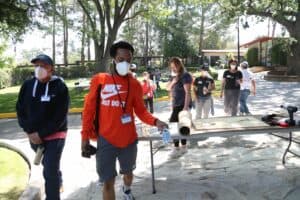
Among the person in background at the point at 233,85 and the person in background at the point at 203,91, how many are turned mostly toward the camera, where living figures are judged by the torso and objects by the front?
2

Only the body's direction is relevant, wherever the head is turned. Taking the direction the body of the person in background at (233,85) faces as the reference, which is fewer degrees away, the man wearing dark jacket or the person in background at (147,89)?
the man wearing dark jacket

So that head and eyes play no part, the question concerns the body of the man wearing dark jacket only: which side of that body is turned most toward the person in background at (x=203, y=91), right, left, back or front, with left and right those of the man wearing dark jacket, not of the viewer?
back

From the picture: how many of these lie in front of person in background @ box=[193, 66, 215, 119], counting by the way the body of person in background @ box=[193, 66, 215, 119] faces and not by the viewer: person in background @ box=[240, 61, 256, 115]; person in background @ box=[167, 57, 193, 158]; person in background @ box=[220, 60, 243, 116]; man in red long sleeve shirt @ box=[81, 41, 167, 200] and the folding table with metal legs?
3

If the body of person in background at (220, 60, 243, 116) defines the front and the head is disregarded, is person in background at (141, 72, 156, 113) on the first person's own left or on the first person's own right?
on the first person's own right

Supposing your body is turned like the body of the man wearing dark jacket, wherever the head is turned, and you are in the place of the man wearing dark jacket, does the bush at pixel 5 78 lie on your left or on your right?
on your right

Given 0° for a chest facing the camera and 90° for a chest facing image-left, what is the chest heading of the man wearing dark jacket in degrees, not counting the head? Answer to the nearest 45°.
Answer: approximately 45°

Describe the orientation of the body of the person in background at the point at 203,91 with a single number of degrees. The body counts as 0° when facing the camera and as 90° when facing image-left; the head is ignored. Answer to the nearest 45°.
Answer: approximately 0°

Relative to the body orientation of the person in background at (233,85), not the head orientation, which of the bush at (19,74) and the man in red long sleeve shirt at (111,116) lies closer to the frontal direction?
the man in red long sleeve shirt

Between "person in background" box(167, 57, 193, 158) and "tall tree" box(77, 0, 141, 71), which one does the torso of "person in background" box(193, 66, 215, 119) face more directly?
the person in background

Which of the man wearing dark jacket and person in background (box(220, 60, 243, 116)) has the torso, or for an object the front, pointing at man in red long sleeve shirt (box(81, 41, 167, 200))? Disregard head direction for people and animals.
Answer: the person in background
